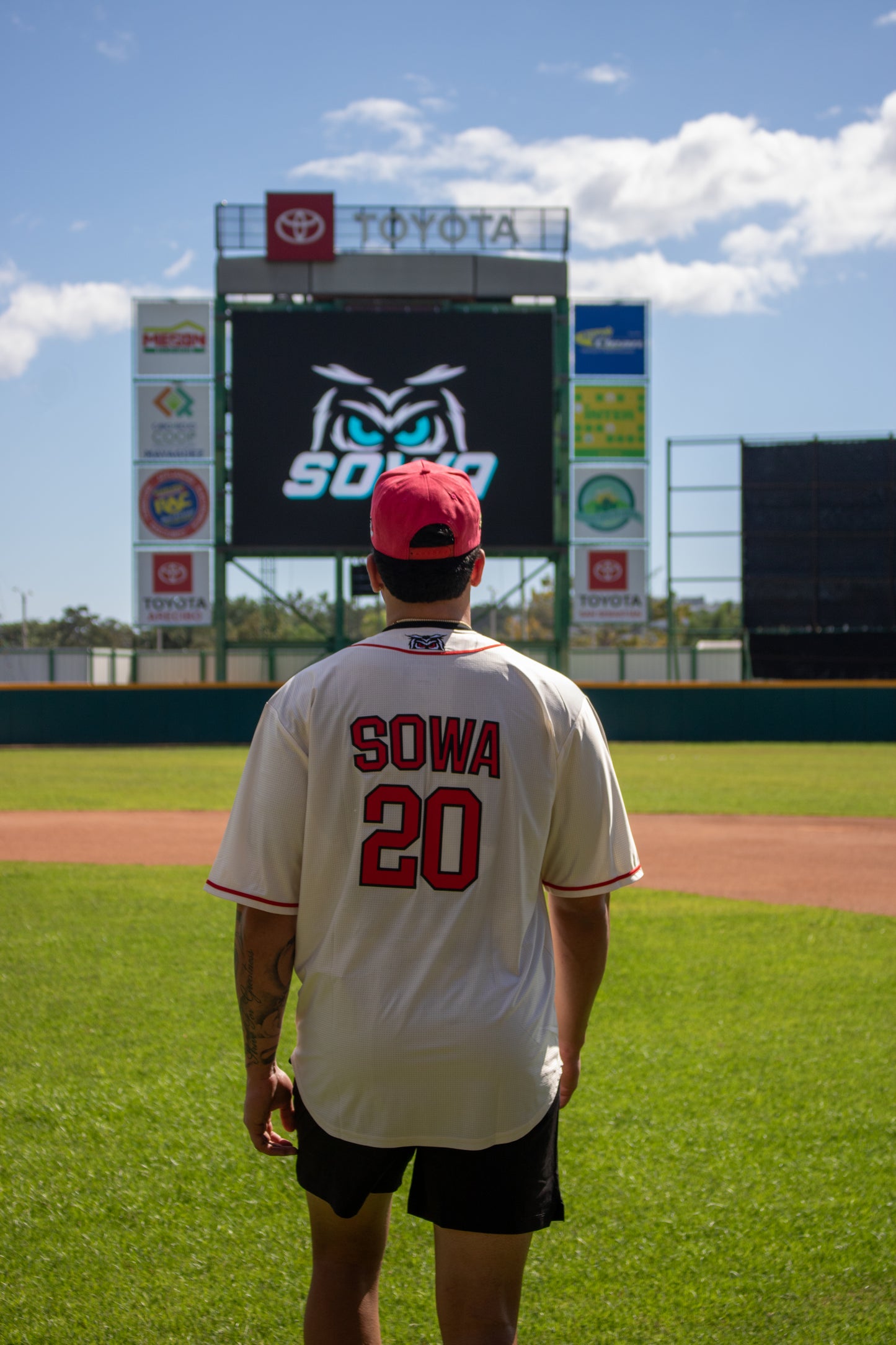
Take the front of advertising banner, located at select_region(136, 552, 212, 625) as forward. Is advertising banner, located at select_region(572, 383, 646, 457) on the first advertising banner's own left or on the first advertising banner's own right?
on the first advertising banner's own left

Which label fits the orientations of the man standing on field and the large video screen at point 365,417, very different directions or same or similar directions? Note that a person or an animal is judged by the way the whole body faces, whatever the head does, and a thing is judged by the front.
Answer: very different directions

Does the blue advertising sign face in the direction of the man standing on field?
yes

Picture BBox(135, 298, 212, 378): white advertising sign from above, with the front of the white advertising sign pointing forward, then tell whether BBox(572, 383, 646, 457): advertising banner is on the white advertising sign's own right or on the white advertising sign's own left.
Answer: on the white advertising sign's own left

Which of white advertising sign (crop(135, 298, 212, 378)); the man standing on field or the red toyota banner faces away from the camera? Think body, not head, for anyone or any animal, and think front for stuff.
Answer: the man standing on field

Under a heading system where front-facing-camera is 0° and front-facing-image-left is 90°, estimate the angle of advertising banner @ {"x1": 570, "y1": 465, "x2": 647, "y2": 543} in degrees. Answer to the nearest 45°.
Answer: approximately 0°

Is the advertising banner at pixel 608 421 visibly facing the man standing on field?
yes

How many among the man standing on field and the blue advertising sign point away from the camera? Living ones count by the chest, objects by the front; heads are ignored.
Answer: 1

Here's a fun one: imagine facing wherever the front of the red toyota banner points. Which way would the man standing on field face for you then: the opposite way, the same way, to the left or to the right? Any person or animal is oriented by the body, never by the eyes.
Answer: the opposite way

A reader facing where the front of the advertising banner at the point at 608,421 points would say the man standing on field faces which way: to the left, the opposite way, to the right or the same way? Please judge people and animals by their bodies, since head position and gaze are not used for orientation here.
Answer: the opposite way
